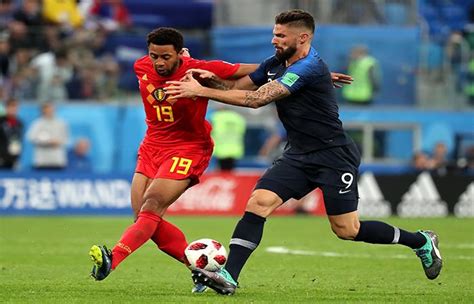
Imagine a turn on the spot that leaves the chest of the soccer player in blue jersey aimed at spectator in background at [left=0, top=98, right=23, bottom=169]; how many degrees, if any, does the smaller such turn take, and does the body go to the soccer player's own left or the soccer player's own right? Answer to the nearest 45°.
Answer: approximately 45° to the soccer player's own right

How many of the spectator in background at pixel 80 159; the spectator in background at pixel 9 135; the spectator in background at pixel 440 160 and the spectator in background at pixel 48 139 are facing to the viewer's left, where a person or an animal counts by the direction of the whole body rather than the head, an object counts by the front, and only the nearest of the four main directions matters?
0

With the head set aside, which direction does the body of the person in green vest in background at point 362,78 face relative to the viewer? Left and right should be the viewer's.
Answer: facing the viewer and to the left of the viewer

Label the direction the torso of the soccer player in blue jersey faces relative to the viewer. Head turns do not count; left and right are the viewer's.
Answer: facing to the left of the viewer

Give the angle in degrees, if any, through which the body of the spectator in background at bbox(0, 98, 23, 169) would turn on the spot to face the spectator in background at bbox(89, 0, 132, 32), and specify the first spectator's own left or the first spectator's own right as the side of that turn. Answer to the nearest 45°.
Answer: approximately 135° to the first spectator's own left

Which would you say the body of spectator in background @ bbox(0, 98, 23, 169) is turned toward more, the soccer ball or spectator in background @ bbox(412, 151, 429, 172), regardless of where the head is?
the soccer ball

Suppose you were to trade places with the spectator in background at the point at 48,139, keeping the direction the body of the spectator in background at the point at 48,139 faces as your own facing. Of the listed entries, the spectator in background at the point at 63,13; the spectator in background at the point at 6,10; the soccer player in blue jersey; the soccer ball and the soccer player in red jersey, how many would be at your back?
2

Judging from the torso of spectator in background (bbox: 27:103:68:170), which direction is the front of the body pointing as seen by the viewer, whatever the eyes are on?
toward the camera

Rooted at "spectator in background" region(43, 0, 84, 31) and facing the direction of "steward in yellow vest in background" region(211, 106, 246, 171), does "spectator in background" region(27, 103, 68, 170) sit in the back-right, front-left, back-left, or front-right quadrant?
front-right

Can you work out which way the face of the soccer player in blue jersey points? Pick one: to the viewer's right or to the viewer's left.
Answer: to the viewer's left

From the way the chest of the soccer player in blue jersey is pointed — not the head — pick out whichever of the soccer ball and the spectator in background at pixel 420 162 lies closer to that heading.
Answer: the soccer ball

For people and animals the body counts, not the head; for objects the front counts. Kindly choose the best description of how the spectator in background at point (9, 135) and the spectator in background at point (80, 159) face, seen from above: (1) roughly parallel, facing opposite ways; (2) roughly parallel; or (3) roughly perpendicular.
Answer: roughly parallel

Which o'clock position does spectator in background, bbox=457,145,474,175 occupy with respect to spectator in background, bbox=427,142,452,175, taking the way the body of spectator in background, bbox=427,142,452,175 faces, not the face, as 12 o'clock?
spectator in background, bbox=457,145,474,175 is roughly at 8 o'clock from spectator in background, bbox=427,142,452,175.

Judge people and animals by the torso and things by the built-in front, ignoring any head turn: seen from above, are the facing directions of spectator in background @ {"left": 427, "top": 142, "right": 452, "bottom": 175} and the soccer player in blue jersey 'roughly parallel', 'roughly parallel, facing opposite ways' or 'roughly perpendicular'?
roughly perpendicular

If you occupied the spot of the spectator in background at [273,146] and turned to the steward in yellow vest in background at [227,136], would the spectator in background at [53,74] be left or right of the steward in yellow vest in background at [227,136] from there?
right

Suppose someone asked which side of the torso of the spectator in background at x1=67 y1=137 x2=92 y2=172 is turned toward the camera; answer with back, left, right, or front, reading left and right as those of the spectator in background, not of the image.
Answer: front
